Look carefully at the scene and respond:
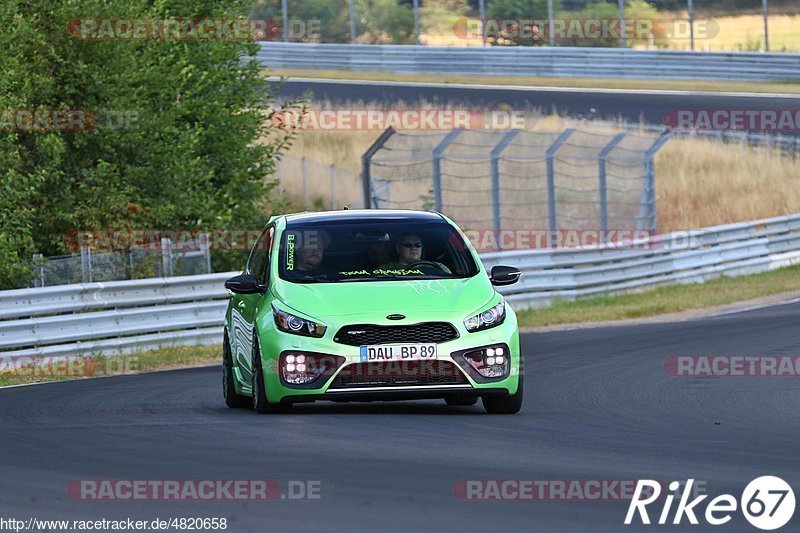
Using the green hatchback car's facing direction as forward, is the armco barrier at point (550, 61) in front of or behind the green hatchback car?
behind

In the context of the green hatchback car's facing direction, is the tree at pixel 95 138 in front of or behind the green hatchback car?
behind

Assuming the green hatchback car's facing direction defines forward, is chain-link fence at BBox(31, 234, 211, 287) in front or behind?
behind

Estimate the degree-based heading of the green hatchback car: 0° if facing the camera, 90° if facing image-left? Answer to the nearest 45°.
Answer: approximately 0°

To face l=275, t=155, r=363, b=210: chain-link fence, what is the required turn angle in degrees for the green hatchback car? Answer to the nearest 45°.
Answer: approximately 180°

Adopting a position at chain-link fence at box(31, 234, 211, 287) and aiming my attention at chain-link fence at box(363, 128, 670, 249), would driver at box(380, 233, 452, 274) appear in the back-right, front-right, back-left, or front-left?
back-right

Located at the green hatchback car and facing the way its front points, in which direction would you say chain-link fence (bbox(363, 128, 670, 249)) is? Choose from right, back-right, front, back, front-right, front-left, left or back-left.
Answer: back

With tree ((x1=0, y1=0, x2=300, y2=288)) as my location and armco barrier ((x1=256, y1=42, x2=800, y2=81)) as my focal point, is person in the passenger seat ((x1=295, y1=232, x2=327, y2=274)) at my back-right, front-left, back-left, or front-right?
back-right

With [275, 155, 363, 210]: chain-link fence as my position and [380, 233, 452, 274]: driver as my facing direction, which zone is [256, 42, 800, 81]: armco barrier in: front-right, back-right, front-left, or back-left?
back-left
